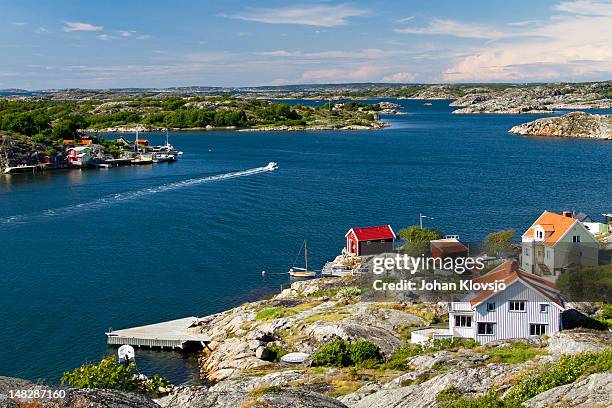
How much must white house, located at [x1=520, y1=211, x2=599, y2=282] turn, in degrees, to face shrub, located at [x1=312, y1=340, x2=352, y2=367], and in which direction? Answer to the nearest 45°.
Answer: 0° — it already faces it

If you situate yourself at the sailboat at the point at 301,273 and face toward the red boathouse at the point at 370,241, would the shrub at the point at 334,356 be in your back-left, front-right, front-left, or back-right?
back-right

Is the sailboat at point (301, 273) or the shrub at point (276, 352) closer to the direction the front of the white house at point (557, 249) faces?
the shrub

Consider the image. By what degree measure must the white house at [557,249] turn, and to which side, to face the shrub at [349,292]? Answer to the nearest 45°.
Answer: approximately 45° to its right

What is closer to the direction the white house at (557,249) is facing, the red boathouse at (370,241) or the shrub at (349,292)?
the shrub

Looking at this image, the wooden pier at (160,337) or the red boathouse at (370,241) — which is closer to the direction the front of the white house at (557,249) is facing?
the wooden pier

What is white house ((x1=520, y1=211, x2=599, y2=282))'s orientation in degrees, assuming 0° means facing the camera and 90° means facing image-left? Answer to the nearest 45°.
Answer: approximately 45°

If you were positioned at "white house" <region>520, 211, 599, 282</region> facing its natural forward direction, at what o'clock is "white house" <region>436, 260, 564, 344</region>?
"white house" <region>436, 260, 564, 344</region> is roughly at 11 o'clock from "white house" <region>520, 211, 599, 282</region>.

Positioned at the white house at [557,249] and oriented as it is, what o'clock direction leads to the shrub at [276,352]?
The shrub is roughly at 12 o'clock from the white house.

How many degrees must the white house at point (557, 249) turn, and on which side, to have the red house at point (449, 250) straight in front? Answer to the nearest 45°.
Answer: approximately 45° to its right

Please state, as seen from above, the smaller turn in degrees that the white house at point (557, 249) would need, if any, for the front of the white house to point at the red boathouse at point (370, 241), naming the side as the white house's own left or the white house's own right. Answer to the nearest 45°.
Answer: approximately 90° to the white house's own right

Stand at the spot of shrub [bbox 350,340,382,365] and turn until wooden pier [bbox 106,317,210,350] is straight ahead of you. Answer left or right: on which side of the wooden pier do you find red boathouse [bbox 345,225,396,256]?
right
